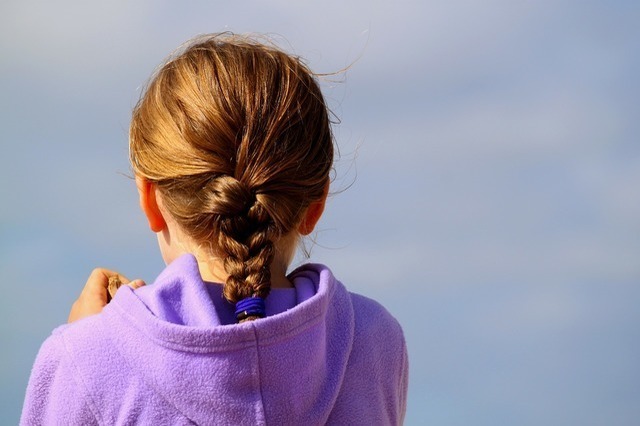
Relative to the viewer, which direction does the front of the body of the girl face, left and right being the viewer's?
facing away from the viewer

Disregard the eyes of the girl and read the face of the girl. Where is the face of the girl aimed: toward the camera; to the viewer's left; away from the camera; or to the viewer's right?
away from the camera
